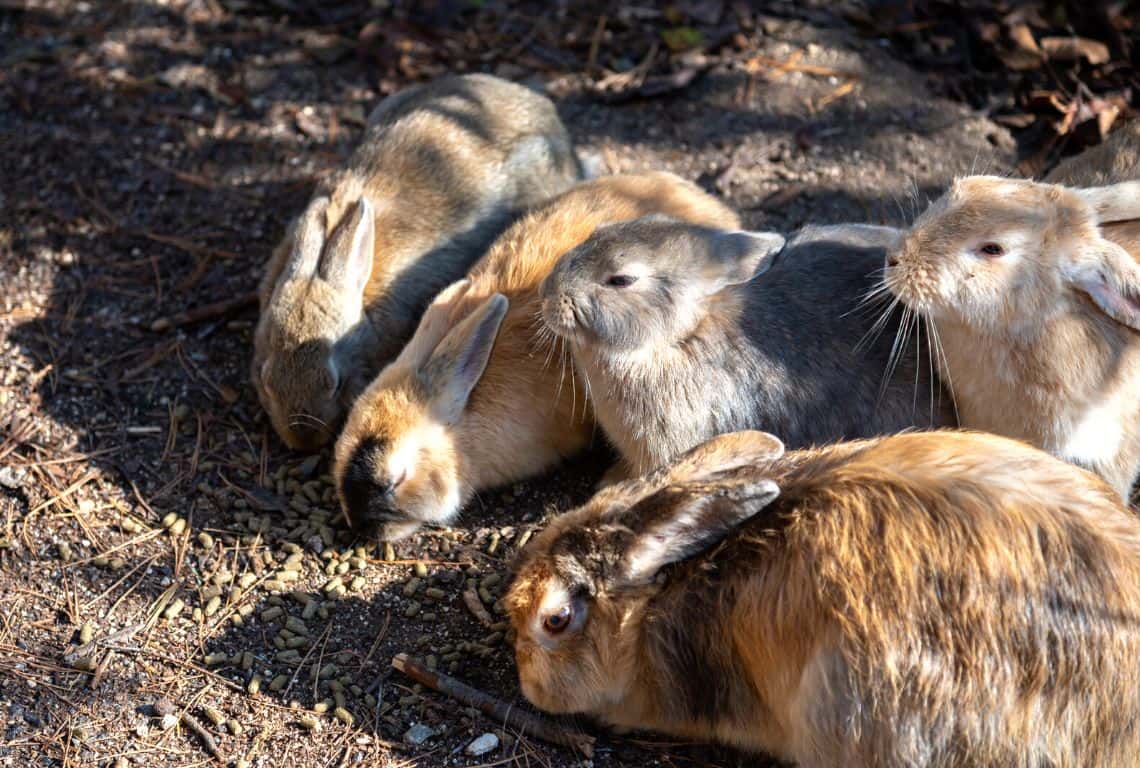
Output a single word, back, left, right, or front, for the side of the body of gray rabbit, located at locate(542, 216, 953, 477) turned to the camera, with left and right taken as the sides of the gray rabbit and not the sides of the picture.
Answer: left

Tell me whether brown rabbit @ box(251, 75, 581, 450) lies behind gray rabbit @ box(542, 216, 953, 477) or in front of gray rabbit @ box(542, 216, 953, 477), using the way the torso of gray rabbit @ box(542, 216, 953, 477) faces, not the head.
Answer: in front

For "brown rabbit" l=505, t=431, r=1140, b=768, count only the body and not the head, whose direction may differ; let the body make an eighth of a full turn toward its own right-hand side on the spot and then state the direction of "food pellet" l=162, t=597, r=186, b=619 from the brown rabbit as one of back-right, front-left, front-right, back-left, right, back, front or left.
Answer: front-left

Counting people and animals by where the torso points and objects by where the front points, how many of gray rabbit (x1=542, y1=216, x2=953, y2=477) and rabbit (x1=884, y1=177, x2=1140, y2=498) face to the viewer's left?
2

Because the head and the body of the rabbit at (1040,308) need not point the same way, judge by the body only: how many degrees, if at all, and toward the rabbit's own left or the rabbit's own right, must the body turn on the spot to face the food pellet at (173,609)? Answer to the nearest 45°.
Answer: approximately 45° to the rabbit's own left

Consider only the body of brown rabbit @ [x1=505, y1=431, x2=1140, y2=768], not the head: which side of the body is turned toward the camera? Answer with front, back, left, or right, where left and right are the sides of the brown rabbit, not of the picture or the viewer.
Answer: left

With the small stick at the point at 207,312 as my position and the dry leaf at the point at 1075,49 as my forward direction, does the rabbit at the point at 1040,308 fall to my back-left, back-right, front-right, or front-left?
front-right

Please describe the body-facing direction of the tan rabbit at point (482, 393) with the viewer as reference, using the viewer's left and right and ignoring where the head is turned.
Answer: facing the viewer and to the left of the viewer

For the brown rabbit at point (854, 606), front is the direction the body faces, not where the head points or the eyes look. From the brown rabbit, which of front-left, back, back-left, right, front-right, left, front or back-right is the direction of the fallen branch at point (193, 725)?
front

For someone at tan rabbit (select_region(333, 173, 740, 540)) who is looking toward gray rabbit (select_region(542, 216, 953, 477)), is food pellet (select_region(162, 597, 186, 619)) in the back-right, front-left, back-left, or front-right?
back-right

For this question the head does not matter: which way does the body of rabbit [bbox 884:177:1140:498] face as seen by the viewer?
to the viewer's left

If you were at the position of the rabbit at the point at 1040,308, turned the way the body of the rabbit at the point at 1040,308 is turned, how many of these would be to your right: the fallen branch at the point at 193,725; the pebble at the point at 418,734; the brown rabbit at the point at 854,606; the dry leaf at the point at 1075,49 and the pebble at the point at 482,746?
1

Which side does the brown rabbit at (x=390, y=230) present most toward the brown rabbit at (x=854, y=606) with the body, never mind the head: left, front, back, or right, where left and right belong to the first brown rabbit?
left

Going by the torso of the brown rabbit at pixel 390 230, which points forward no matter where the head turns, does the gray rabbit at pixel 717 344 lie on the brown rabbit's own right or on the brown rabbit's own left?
on the brown rabbit's own left

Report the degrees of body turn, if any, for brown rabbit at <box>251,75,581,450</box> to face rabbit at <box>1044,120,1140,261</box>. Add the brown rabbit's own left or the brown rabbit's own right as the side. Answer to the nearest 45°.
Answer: approximately 135° to the brown rabbit's own left

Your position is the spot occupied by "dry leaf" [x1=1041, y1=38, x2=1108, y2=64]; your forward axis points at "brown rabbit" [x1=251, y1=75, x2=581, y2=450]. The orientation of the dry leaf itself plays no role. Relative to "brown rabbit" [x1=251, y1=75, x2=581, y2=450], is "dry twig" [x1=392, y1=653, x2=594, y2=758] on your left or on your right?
left
